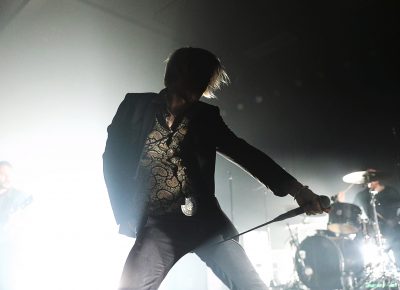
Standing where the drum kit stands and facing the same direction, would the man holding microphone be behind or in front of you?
in front

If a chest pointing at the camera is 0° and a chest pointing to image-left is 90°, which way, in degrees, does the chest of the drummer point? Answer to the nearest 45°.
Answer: approximately 45°

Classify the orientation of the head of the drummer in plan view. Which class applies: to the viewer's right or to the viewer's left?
to the viewer's left

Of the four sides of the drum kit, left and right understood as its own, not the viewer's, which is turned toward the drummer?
back

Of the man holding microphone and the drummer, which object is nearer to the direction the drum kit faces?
the man holding microphone

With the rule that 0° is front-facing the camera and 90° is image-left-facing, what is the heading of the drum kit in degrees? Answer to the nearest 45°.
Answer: approximately 45°
